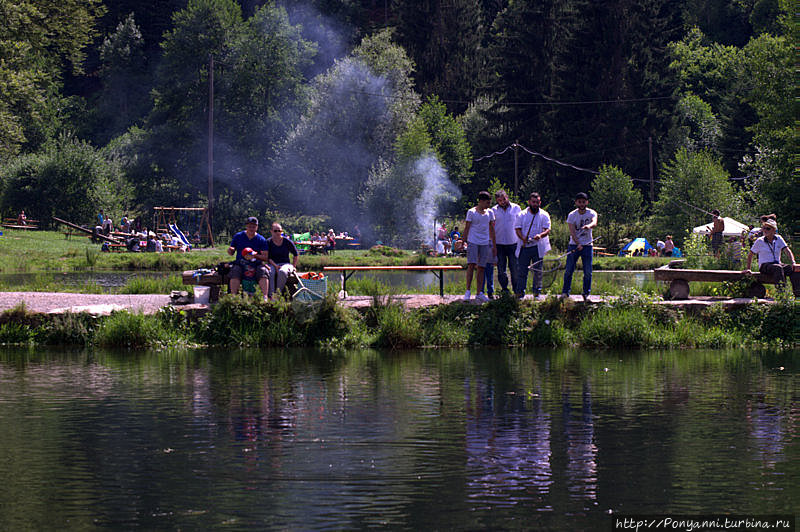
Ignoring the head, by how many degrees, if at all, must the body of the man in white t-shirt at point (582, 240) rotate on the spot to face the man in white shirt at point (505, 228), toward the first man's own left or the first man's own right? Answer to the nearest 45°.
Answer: approximately 90° to the first man's own right

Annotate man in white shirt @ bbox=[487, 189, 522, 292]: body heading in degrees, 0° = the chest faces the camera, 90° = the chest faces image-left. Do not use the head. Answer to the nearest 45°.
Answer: approximately 0°

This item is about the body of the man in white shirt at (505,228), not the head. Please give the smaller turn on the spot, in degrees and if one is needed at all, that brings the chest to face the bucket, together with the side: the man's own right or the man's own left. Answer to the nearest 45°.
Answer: approximately 90° to the man's own right

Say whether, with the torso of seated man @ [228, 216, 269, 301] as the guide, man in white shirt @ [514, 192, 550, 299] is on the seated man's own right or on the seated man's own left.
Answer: on the seated man's own left

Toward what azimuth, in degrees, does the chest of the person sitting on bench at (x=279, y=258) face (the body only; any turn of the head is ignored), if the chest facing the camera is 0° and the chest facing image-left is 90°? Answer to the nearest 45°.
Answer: approximately 0°
